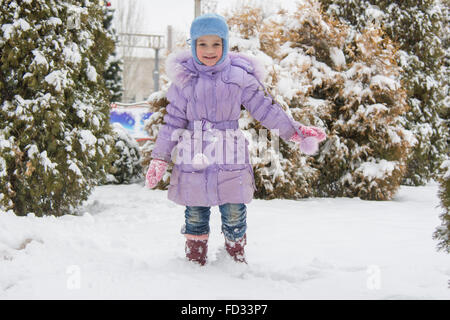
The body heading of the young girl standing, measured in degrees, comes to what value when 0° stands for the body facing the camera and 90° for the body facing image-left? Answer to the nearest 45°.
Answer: approximately 0°

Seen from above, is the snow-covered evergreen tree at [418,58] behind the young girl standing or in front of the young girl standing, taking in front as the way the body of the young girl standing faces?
behind

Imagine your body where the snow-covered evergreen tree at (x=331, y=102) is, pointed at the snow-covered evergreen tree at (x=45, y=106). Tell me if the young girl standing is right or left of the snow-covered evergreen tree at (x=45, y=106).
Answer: left

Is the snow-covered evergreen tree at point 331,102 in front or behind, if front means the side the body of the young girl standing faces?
behind

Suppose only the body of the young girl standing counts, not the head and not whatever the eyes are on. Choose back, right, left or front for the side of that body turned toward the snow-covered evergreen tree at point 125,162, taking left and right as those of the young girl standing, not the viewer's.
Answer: back

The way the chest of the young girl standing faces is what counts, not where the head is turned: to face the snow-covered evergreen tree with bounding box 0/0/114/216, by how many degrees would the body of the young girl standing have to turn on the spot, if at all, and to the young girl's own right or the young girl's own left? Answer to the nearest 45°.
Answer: approximately 135° to the young girl's own right
